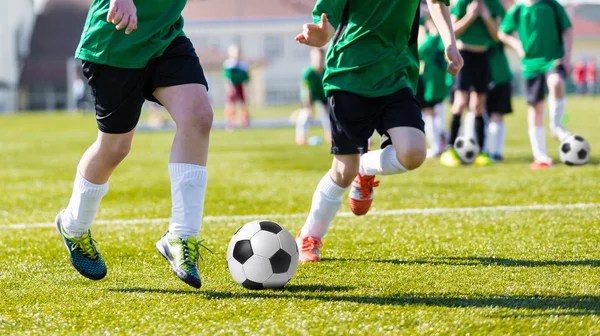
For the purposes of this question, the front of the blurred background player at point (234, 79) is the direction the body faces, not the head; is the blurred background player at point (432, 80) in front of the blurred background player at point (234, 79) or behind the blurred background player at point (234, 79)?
in front

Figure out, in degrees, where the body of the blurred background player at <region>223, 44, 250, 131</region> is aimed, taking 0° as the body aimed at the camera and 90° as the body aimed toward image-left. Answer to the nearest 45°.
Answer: approximately 0°

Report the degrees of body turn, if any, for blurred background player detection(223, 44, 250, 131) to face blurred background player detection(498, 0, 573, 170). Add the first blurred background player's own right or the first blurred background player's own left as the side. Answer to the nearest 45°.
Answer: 0° — they already face them

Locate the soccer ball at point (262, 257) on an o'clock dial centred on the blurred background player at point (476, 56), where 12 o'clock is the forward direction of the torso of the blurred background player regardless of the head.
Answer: The soccer ball is roughly at 12 o'clock from the blurred background player.

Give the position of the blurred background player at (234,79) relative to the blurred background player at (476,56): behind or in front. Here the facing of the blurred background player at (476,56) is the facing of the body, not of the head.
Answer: behind

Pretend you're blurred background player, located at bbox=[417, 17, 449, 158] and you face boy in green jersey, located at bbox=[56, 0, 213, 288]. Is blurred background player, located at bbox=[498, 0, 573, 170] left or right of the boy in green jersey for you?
left

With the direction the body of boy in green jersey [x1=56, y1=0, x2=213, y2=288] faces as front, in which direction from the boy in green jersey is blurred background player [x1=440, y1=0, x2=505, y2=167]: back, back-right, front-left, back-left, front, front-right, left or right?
left

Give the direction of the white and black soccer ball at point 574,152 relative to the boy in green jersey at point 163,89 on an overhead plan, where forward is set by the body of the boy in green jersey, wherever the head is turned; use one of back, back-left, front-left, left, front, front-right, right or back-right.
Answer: left

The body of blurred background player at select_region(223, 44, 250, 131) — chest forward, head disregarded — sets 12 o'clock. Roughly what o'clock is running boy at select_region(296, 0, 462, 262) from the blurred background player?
The running boy is roughly at 12 o'clock from the blurred background player.
